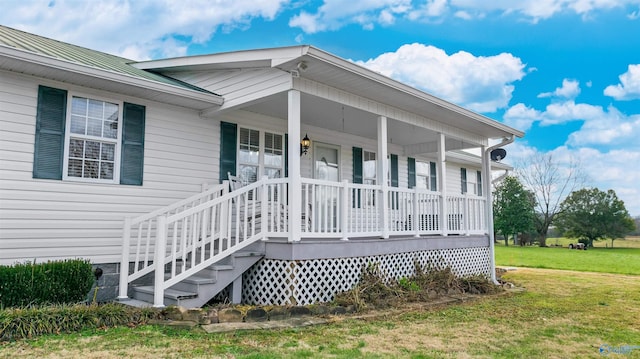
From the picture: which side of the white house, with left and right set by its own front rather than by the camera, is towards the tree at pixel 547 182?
left

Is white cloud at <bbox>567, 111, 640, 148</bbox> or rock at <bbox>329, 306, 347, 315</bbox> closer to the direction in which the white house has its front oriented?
the rock

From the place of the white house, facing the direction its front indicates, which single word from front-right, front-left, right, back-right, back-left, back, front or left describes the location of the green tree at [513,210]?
left

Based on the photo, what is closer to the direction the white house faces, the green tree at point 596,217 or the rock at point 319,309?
the rock

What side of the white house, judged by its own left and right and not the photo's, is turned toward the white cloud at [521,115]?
left

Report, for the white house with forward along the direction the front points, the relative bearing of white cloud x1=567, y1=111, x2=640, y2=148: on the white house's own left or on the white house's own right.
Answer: on the white house's own left

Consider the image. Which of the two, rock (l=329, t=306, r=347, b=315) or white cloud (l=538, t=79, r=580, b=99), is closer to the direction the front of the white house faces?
the rock

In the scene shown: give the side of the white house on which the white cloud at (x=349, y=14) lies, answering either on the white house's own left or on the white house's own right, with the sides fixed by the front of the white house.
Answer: on the white house's own left

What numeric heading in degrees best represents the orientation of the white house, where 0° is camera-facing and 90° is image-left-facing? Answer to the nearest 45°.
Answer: approximately 315°
